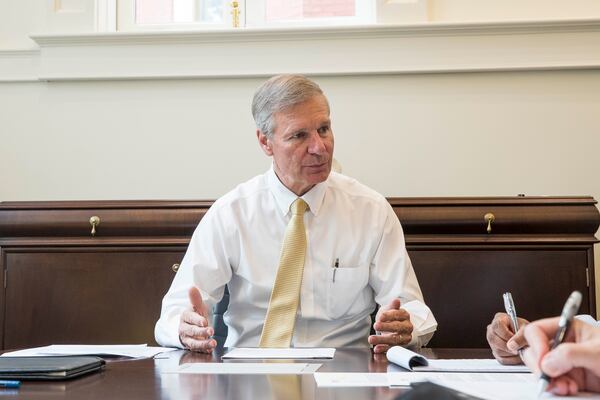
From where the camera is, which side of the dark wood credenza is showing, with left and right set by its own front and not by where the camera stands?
front

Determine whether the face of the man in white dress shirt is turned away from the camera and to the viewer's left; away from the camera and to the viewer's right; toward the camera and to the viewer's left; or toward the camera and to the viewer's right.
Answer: toward the camera and to the viewer's right

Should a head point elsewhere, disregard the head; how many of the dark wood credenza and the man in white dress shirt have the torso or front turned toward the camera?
2

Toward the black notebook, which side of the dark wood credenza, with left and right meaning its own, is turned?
front

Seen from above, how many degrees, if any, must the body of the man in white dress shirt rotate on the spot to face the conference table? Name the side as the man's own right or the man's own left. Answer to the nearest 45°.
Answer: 0° — they already face it

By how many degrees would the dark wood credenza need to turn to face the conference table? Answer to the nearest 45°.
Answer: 0° — it already faces it

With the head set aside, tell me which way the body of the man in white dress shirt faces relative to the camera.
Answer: toward the camera

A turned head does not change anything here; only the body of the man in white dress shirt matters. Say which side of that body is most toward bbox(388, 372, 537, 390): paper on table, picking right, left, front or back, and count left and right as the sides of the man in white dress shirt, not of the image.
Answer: front
